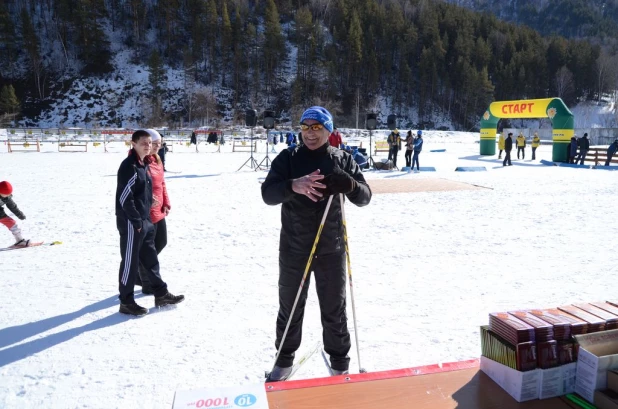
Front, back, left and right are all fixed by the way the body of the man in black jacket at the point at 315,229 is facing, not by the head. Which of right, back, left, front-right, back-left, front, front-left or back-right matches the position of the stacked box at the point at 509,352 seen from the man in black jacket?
front-left

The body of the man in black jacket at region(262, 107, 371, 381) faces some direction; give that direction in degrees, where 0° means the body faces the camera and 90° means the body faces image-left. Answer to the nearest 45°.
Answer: approximately 0°

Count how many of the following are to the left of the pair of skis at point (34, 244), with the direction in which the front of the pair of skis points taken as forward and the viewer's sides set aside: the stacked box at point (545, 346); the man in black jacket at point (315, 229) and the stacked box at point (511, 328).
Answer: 0

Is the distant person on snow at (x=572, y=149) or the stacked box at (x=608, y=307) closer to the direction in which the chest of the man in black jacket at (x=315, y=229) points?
the stacked box

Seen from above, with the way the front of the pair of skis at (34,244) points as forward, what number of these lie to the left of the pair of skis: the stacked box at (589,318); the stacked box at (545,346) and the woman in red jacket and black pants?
0

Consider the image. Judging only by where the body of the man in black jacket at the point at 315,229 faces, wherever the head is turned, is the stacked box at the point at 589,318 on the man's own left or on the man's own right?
on the man's own left

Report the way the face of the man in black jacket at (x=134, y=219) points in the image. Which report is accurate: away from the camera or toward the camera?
toward the camera

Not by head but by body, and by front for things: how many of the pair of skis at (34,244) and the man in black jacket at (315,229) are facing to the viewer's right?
1

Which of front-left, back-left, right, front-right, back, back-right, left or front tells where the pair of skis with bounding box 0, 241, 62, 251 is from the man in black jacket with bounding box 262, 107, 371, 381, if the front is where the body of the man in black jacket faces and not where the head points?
back-right

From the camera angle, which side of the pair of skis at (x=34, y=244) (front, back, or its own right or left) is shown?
right

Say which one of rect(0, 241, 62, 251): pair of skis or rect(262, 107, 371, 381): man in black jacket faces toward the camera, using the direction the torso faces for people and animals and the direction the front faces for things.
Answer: the man in black jacket

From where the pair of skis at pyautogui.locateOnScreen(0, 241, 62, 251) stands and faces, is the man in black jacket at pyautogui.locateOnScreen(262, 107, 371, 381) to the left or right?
on its right
